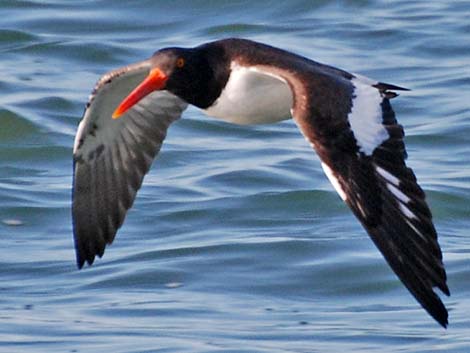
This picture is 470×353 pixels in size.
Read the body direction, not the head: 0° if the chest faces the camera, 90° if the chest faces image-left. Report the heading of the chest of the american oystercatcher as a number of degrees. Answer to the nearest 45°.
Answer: approximately 45°
